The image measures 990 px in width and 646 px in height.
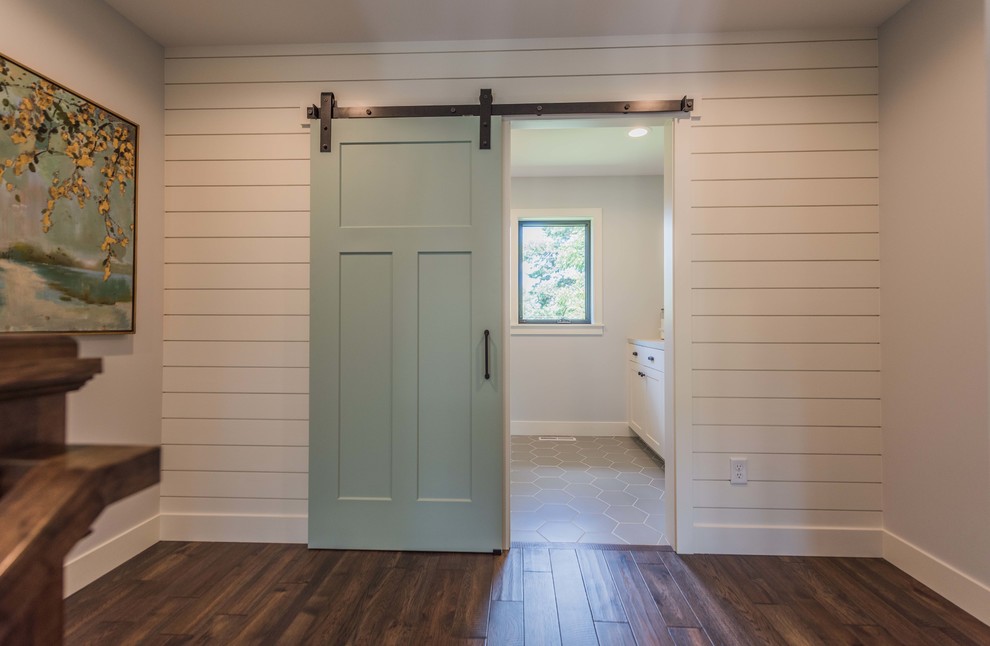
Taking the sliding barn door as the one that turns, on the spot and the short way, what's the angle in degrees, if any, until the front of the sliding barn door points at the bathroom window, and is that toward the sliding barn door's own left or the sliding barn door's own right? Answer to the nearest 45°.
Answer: approximately 135° to the sliding barn door's own left

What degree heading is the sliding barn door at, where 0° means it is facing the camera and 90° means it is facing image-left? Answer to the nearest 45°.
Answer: approximately 0°

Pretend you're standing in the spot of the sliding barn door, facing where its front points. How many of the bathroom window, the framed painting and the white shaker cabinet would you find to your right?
1

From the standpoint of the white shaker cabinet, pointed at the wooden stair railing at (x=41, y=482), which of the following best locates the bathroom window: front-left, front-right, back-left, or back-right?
back-right

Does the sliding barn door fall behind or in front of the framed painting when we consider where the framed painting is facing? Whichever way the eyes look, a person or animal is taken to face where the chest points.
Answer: in front

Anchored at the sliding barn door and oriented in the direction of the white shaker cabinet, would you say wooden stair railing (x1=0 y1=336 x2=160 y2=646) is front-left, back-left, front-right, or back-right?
back-right

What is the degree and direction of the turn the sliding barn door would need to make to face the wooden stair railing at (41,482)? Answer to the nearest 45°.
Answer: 0° — it already faces it

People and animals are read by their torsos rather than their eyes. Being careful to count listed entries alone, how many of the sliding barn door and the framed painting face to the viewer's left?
0

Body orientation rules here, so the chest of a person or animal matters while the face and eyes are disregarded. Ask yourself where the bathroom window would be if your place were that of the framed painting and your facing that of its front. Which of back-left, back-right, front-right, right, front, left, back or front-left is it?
front-left

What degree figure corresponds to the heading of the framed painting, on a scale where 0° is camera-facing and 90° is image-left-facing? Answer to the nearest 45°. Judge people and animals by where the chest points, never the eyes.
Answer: approximately 315°

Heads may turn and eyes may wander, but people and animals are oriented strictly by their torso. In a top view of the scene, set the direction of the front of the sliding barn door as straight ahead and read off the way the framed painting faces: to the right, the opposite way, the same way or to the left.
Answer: to the left

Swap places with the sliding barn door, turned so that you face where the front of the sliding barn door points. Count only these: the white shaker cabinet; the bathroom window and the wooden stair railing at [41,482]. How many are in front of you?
1
